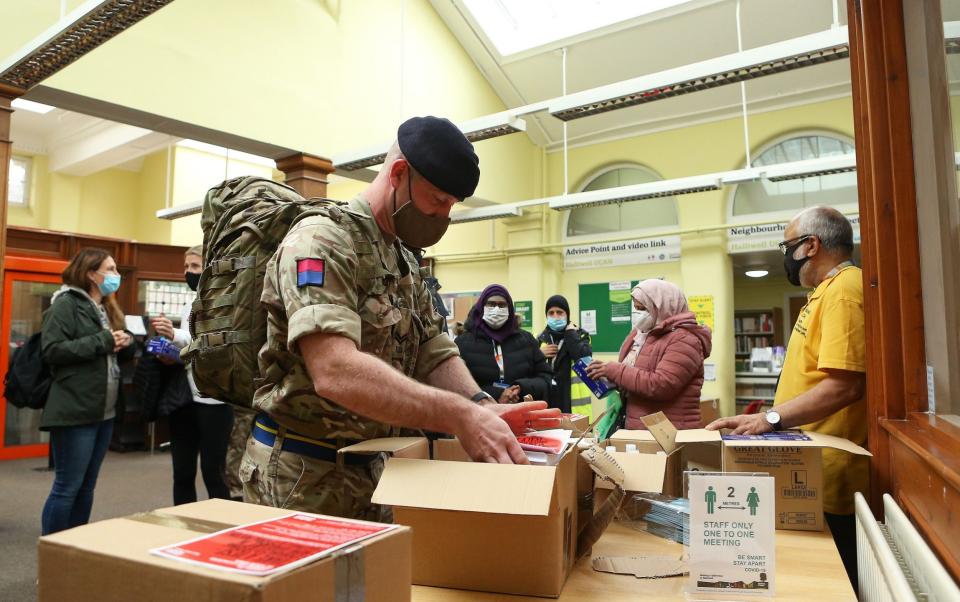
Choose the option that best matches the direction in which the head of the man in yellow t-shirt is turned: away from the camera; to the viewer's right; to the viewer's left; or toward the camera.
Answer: to the viewer's left

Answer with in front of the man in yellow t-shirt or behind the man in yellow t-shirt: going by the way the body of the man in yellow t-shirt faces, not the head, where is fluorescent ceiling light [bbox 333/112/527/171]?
in front

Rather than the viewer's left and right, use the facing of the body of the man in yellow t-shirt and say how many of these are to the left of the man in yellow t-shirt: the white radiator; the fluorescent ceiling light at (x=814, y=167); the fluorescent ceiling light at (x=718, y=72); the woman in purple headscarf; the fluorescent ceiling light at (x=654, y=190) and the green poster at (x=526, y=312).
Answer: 1

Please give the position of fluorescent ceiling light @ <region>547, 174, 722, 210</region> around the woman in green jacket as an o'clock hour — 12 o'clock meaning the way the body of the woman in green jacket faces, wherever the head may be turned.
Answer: The fluorescent ceiling light is roughly at 12 o'clock from the woman in green jacket.

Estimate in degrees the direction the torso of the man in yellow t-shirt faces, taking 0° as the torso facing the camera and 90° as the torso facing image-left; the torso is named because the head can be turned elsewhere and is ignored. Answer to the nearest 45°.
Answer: approximately 90°

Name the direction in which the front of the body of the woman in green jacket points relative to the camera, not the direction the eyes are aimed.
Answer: to the viewer's right

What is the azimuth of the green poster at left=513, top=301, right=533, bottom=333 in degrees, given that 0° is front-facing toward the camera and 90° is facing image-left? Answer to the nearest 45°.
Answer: approximately 0°

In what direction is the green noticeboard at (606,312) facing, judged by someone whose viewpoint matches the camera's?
facing the viewer

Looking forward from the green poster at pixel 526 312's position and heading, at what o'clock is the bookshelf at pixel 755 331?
The bookshelf is roughly at 8 o'clock from the green poster.

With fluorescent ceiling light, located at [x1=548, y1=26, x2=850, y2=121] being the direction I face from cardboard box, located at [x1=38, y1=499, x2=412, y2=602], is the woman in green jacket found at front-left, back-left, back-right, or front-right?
front-left

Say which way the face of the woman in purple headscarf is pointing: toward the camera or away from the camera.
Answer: toward the camera

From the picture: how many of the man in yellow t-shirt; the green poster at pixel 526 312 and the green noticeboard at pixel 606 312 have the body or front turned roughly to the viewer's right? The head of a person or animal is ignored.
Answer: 0

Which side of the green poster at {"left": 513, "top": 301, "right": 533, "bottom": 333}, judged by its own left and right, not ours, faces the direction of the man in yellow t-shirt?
front

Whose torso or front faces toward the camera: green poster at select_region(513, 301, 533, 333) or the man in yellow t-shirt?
the green poster

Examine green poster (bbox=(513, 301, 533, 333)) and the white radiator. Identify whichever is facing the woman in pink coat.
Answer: the green poster

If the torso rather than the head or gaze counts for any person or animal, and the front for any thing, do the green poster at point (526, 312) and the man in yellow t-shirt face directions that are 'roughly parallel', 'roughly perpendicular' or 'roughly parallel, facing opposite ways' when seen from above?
roughly perpendicular

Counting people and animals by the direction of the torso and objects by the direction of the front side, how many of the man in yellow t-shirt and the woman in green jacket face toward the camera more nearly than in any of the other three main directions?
0

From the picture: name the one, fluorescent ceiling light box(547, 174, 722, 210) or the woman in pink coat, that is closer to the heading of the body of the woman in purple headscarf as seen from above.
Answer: the woman in pink coat

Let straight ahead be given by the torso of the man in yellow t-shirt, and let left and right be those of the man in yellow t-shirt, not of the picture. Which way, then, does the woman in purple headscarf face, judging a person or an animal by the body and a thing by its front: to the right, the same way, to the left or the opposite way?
to the left

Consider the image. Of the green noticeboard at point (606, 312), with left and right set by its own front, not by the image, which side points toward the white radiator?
front

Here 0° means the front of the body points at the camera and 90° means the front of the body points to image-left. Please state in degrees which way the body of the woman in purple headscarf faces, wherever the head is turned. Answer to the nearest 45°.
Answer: approximately 0°

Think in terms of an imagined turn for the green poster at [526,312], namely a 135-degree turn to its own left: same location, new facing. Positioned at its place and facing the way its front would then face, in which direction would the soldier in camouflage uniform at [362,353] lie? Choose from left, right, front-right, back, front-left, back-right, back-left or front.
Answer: back-right
